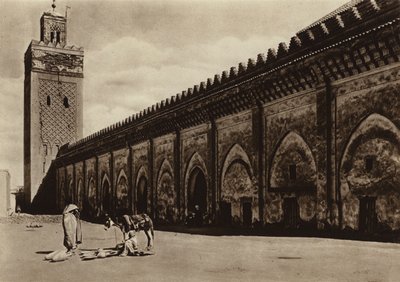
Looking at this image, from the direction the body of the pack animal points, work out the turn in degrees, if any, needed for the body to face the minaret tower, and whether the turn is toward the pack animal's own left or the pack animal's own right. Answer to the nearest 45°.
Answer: approximately 90° to the pack animal's own right

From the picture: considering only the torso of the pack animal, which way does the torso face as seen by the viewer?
to the viewer's left

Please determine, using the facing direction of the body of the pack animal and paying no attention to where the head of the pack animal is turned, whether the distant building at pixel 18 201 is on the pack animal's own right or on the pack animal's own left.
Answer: on the pack animal's own right

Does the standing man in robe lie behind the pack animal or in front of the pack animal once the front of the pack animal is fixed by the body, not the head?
in front
